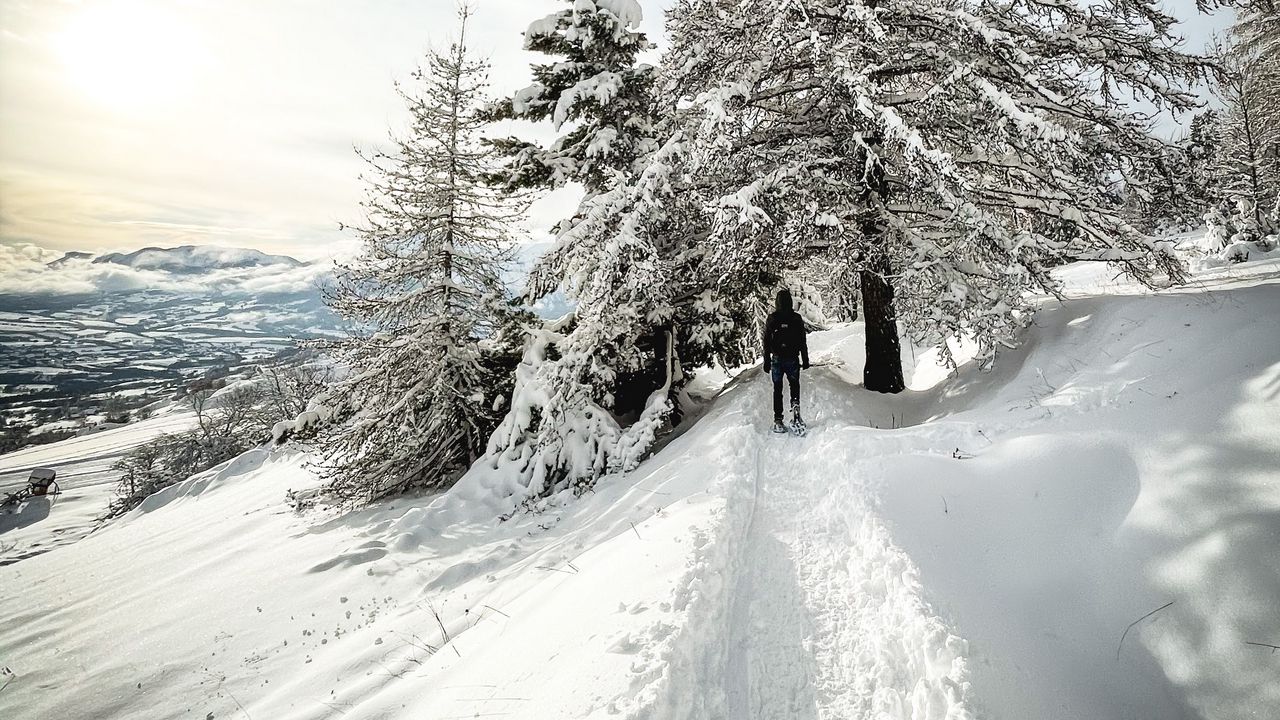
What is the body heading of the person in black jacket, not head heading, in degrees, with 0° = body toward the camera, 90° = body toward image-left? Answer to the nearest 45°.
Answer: approximately 180°

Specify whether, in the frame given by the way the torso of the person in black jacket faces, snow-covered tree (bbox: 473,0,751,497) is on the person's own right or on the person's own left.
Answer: on the person's own left

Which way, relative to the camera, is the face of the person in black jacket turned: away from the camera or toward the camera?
away from the camera
